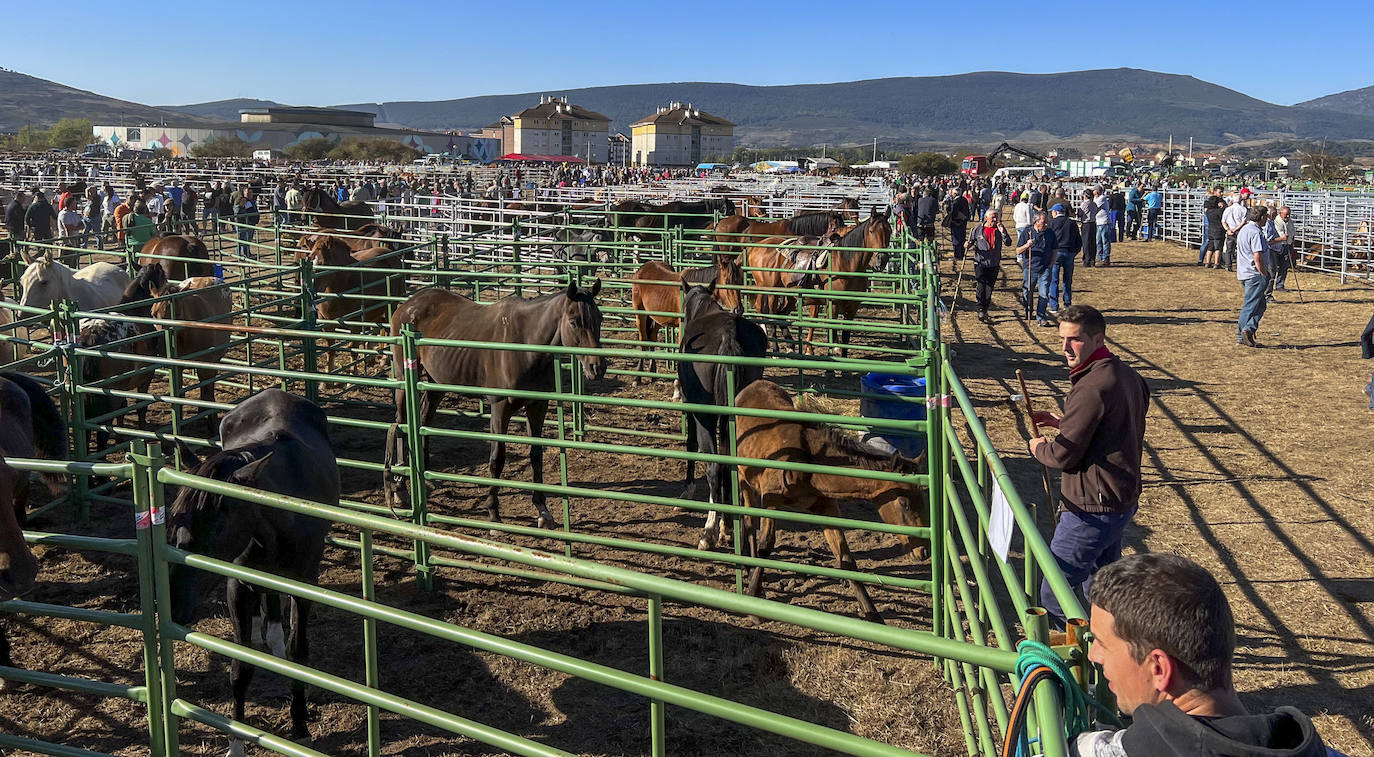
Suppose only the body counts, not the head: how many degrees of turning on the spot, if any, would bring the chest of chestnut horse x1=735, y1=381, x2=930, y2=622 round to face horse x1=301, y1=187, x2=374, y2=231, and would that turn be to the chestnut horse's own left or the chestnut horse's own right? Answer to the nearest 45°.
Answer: approximately 180°

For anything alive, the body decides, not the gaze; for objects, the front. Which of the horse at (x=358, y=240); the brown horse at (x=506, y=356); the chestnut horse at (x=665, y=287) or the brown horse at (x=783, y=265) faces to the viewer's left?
the horse

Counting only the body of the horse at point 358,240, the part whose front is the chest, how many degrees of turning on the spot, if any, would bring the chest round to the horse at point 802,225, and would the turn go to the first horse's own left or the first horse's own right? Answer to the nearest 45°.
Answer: approximately 180°

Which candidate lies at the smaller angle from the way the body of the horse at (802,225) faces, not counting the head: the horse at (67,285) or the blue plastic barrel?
the blue plastic barrel

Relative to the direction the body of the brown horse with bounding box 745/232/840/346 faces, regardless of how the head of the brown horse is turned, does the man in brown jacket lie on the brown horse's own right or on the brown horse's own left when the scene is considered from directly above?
on the brown horse's own right

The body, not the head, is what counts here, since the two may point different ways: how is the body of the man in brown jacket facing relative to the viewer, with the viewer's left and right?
facing to the left of the viewer

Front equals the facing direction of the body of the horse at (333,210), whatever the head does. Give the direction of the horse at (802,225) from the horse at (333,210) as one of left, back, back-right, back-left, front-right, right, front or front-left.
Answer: back-left

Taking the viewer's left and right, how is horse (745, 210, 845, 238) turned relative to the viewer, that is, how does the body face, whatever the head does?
facing to the right of the viewer

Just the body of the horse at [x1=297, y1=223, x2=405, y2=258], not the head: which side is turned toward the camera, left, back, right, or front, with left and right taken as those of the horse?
left

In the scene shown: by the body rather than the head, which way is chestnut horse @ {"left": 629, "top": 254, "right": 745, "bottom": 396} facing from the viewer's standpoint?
to the viewer's right

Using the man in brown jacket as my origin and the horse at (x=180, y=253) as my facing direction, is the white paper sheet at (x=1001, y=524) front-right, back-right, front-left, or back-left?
back-left
